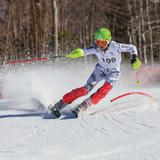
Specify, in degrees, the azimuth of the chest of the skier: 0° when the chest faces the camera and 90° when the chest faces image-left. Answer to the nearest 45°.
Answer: approximately 0°
